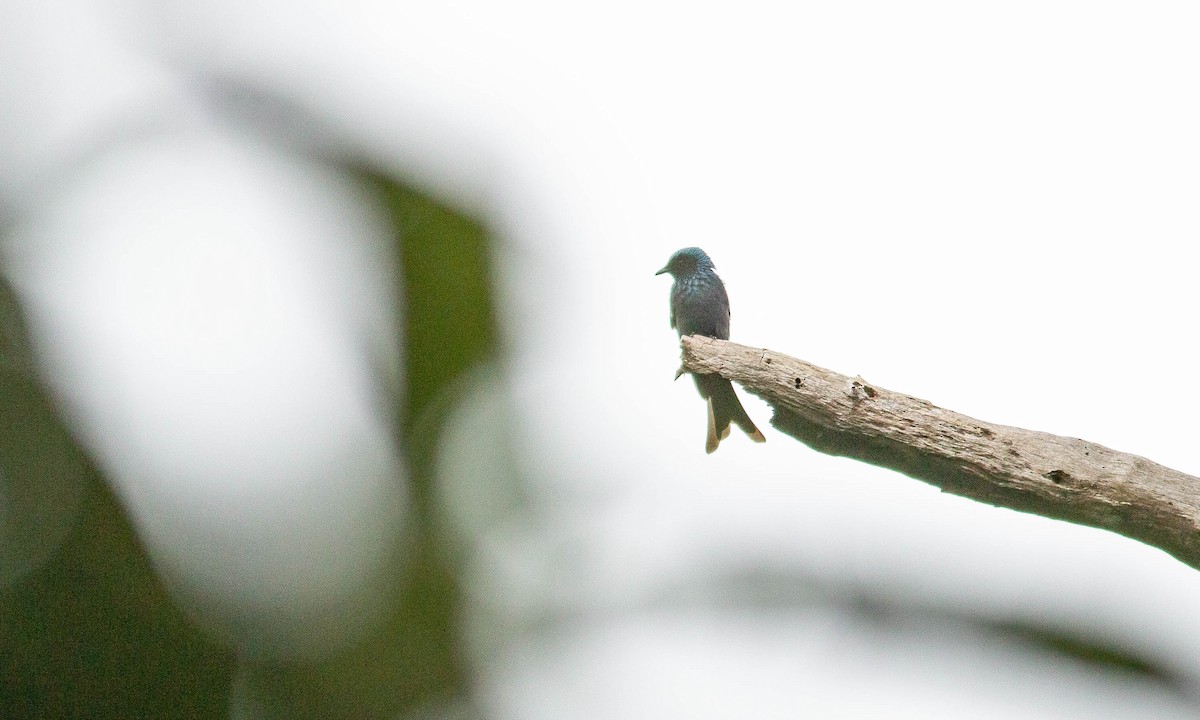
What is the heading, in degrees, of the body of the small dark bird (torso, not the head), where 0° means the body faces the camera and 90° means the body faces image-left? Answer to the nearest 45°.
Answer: approximately 45°
